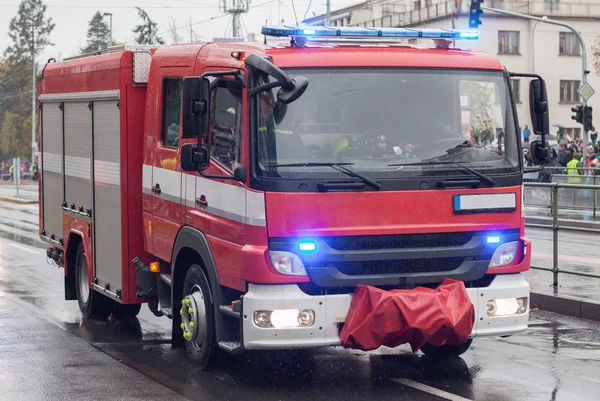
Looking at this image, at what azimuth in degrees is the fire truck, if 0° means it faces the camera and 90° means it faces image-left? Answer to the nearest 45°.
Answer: approximately 315°

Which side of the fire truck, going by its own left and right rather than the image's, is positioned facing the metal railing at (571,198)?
left
